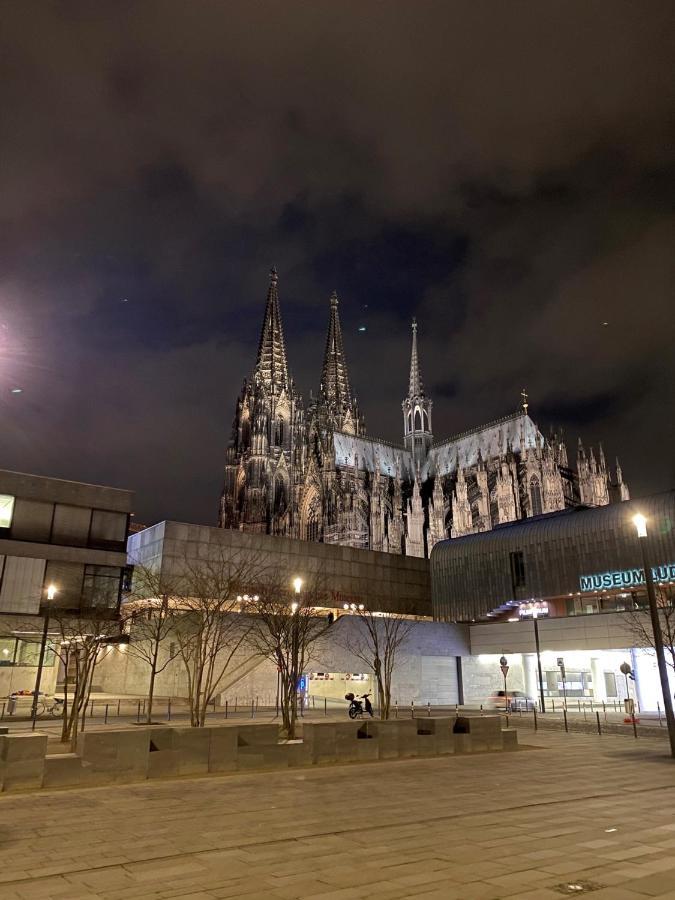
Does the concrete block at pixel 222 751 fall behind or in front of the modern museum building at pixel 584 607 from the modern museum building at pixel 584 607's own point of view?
in front

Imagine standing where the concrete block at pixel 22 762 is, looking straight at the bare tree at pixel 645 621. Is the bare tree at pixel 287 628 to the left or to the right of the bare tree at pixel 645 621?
left

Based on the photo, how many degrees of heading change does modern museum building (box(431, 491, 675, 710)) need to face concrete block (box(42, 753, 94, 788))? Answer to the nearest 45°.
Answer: approximately 45° to its left

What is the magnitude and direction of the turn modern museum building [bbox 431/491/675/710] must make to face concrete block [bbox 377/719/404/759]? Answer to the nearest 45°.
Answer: approximately 45° to its left

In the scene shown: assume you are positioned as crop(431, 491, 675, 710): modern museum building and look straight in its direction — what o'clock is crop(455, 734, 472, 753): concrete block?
The concrete block is roughly at 11 o'clock from the modern museum building.

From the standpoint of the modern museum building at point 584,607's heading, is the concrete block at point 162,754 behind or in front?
in front

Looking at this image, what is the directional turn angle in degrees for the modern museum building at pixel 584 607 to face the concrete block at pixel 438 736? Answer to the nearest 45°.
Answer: approximately 45° to its left

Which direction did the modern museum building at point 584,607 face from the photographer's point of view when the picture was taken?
facing the viewer and to the left of the viewer

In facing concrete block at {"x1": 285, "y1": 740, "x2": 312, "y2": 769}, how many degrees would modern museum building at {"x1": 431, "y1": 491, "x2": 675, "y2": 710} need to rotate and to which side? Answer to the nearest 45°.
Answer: approximately 45° to its left
